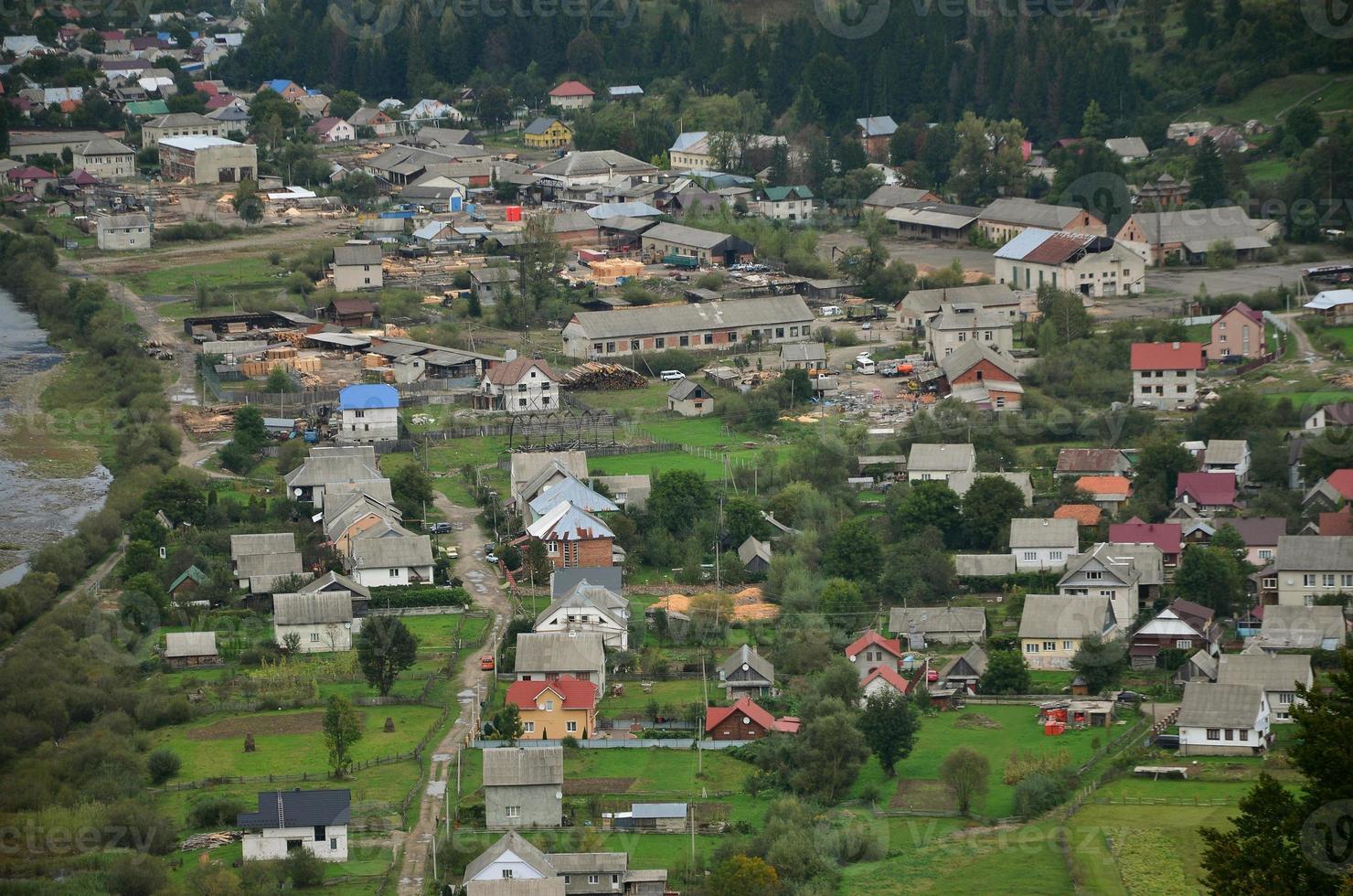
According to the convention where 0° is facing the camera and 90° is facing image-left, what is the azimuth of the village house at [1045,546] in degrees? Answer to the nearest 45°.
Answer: approximately 0°

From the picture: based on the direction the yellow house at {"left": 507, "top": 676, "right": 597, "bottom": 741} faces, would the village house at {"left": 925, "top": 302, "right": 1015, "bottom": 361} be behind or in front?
behind

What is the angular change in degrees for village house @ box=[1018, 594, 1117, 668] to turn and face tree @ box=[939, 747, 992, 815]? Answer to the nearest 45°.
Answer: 0° — it already faces it

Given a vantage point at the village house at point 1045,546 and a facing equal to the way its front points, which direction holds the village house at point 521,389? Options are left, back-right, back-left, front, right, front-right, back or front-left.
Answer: back-right

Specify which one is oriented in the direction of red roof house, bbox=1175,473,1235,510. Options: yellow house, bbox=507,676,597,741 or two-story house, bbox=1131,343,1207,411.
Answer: the two-story house

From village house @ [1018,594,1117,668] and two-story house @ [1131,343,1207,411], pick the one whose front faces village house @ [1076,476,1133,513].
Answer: the two-story house

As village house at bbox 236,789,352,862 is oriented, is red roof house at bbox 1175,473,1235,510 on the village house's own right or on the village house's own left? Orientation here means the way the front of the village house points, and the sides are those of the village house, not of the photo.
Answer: on the village house's own left

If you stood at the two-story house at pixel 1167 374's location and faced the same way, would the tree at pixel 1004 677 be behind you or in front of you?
in front

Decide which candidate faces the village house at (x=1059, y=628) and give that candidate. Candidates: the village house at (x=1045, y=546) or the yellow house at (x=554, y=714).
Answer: the village house at (x=1045, y=546)

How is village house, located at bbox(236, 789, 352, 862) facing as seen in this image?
toward the camera

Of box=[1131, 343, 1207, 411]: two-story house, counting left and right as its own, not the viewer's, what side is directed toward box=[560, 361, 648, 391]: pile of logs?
right

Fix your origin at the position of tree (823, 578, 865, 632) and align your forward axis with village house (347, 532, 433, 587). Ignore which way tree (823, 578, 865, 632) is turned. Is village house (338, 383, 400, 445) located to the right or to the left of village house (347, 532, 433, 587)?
right

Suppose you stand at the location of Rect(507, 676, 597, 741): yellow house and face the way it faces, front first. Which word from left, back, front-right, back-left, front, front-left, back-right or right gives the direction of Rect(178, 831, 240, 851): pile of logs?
front-right

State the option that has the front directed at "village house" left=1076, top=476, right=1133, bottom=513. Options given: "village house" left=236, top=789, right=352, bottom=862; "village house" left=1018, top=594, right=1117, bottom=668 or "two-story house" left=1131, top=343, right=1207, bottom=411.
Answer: the two-story house

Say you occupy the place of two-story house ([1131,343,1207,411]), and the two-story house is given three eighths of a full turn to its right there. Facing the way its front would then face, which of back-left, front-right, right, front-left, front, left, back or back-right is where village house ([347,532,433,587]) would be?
left

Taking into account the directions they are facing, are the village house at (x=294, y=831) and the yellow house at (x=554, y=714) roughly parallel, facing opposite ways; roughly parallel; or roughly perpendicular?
roughly parallel

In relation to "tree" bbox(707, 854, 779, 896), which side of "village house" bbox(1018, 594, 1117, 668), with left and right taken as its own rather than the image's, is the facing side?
front

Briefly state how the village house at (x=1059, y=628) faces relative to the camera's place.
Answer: facing the viewer

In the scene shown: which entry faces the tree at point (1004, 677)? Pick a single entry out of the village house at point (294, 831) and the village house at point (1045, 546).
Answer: the village house at point (1045, 546)

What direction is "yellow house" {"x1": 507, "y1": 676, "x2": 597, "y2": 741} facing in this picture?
toward the camera
